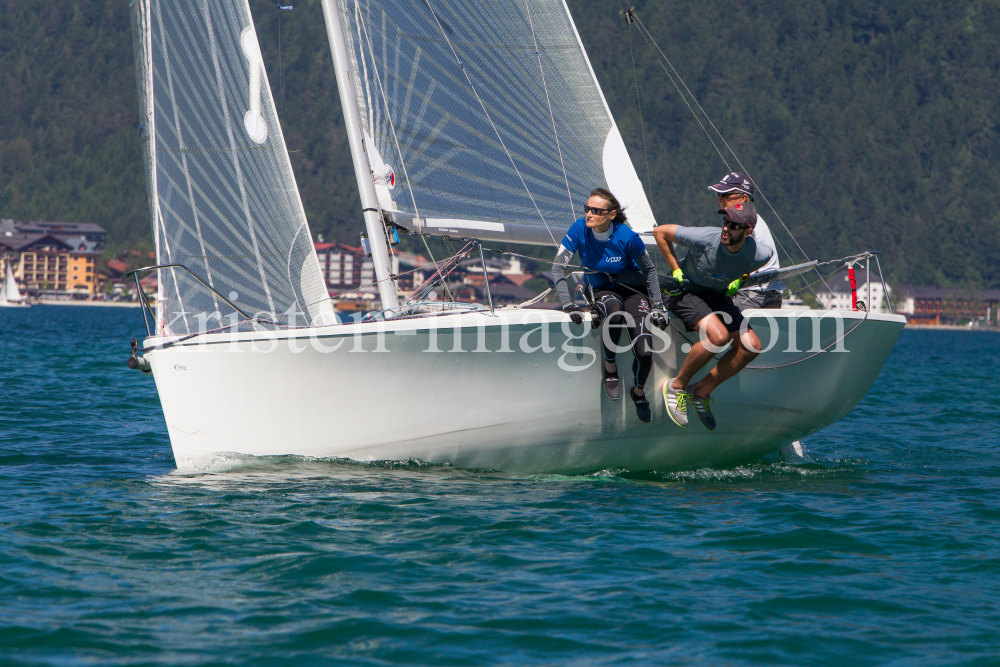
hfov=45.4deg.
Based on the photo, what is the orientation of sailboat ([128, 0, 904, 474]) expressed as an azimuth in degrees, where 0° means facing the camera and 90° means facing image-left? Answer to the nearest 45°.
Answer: approximately 90°

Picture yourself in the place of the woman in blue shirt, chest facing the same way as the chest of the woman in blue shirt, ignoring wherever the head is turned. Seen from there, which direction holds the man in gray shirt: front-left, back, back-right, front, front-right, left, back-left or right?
left

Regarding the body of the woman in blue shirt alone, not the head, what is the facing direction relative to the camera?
toward the camera

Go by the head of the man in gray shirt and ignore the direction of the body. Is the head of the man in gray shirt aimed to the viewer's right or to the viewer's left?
to the viewer's left

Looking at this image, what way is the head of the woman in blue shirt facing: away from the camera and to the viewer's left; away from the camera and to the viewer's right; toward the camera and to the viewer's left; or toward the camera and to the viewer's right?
toward the camera and to the viewer's left
